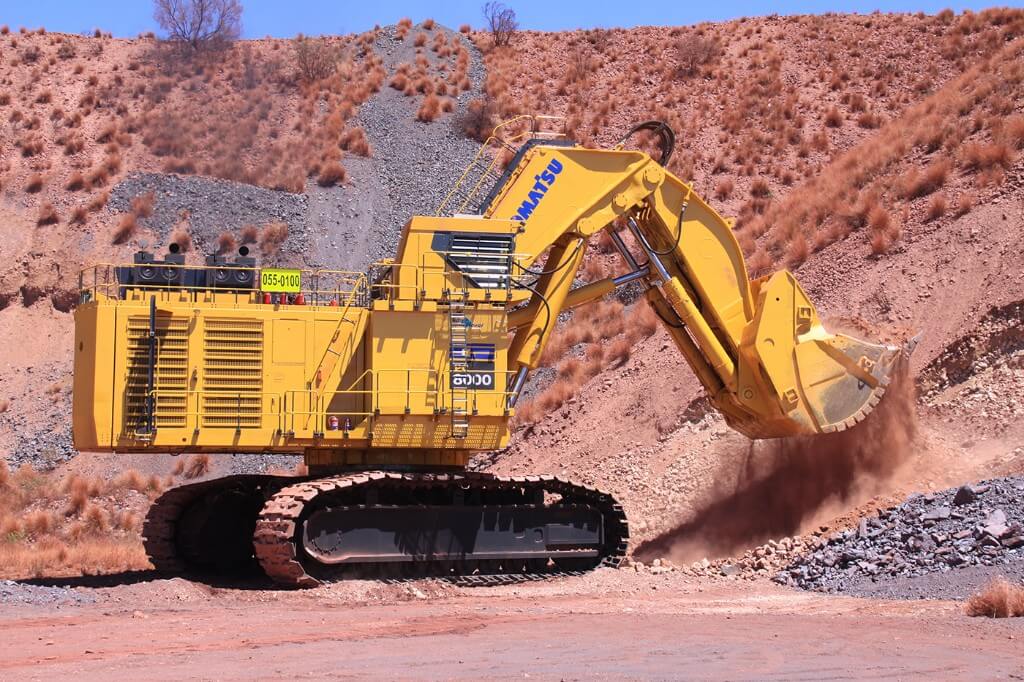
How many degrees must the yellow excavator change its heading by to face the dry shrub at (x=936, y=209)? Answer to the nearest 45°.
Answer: approximately 45° to its left

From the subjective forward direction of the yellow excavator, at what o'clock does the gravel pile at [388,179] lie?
The gravel pile is roughly at 9 o'clock from the yellow excavator.

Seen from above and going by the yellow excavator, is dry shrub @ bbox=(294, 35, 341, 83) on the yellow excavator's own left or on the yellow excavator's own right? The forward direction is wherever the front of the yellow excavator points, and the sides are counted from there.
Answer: on the yellow excavator's own left

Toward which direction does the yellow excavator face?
to the viewer's right

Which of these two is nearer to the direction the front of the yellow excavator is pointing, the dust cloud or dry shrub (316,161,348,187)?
the dust cloud

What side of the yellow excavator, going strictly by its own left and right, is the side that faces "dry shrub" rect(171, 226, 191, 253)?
left

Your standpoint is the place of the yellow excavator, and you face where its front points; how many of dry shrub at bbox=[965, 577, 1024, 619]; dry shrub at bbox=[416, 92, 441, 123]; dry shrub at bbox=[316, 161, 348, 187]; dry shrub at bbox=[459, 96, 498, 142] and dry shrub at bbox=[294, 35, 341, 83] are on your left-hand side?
4

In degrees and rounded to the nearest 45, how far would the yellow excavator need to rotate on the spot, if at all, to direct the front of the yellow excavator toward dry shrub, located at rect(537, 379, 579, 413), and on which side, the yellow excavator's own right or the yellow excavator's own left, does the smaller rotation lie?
approximately 90° to the yellow excavator's own left

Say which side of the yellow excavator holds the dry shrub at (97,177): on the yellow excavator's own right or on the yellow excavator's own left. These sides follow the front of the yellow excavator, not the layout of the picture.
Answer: on the yellow excavator's own left

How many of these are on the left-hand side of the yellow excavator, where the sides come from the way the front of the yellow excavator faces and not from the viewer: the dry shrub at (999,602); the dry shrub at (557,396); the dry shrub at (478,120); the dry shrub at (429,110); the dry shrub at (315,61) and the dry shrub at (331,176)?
5
